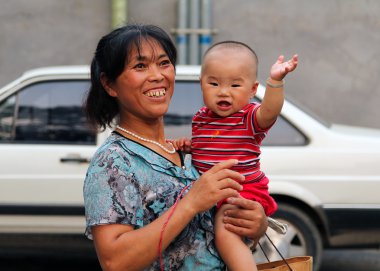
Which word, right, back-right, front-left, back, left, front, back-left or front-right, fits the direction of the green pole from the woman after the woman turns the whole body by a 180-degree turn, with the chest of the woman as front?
front-right

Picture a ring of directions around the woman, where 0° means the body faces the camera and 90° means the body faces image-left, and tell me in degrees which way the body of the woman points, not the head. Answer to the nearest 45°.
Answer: approximately 315°

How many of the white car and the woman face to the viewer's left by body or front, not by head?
1

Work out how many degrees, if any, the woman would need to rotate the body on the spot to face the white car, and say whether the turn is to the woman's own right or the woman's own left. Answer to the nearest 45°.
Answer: approximately 135° to the woman's own left

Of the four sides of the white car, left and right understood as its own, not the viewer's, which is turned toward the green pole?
right

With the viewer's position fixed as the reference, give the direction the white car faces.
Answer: facing to the left of the viewer

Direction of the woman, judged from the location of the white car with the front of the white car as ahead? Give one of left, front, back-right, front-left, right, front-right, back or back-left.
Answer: left

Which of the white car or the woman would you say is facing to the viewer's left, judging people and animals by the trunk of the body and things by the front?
the white car
